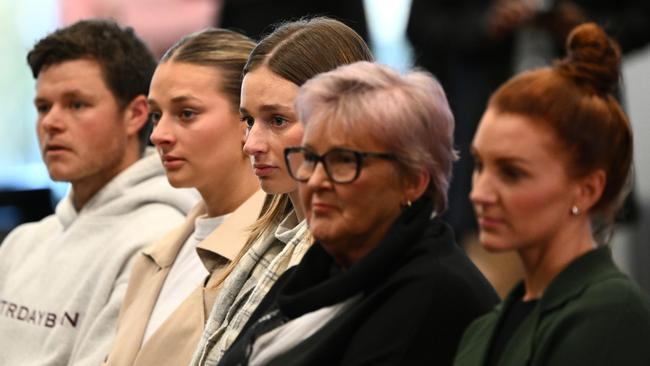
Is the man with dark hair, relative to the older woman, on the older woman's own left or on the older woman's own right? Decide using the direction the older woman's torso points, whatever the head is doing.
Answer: on the older woman's own right

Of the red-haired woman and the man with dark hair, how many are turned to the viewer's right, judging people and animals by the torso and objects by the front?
0

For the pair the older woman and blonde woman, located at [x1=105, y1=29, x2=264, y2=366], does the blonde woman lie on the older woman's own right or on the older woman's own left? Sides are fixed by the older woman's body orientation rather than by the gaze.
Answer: on the older woman's own right

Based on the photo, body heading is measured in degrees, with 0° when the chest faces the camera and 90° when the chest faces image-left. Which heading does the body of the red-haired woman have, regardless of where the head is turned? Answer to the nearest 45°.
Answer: approximately 45°

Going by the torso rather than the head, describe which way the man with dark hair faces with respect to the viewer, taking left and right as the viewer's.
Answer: facing the viewer and to the left of the viewer

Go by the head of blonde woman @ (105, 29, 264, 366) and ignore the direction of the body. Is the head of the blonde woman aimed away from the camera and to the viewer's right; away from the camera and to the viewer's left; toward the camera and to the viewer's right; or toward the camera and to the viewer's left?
toward the camera and to the viewer's left

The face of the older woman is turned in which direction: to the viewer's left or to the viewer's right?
to the viewer's left

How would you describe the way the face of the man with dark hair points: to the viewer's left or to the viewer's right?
to the viewer's left
